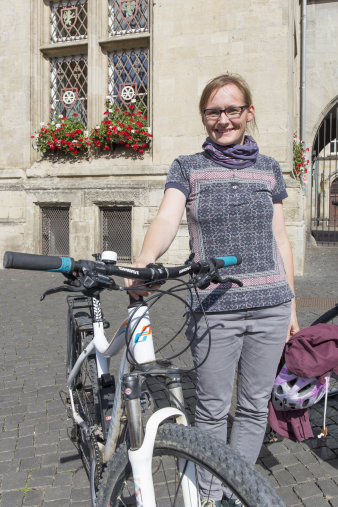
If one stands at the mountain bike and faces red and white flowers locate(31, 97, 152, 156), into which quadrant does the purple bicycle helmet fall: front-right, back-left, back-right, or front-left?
front-right

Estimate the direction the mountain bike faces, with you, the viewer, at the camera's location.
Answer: facing the viewer and to the right of the viewer

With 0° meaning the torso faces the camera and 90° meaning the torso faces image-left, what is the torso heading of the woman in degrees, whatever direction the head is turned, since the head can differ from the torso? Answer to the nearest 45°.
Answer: approximately 0°

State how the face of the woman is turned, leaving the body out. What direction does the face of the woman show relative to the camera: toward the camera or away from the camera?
toward the camera

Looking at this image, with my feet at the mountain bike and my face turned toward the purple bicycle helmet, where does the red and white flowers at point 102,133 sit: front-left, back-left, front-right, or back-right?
front-left

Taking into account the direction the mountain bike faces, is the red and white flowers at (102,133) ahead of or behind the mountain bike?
behind
